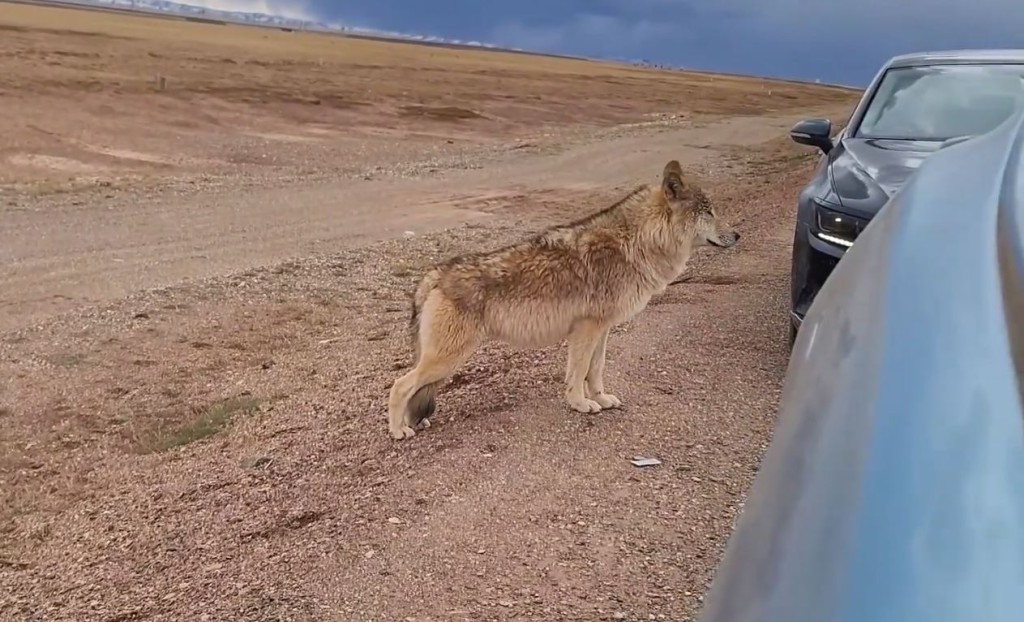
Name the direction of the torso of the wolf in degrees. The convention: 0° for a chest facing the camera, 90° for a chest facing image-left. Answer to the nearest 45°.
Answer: approximately 270°

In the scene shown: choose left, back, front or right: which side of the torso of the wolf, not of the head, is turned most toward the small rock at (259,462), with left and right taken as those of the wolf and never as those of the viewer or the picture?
back
